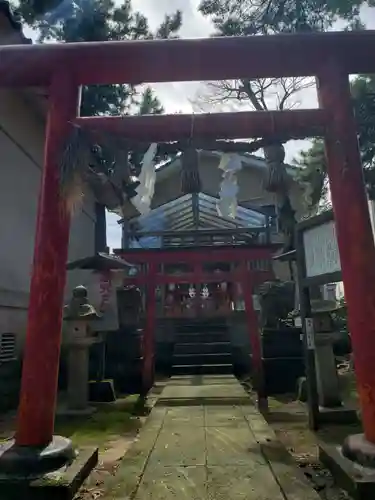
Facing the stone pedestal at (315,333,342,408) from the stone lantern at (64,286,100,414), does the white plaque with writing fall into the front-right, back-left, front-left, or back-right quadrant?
front-right

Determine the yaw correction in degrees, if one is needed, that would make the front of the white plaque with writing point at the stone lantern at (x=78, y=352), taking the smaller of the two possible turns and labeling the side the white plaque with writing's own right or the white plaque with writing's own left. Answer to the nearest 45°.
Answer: approximately 45° to the white plaque with writing's own right

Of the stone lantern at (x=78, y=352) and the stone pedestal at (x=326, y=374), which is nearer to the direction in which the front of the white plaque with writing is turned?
the stone lantern

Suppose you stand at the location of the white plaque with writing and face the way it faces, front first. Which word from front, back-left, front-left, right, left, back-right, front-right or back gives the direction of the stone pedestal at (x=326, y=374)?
back-right

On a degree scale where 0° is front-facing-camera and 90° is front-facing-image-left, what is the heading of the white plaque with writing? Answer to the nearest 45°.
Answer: approximately 45°

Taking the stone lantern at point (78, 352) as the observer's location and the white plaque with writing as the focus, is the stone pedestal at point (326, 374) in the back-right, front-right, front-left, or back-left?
front-left
